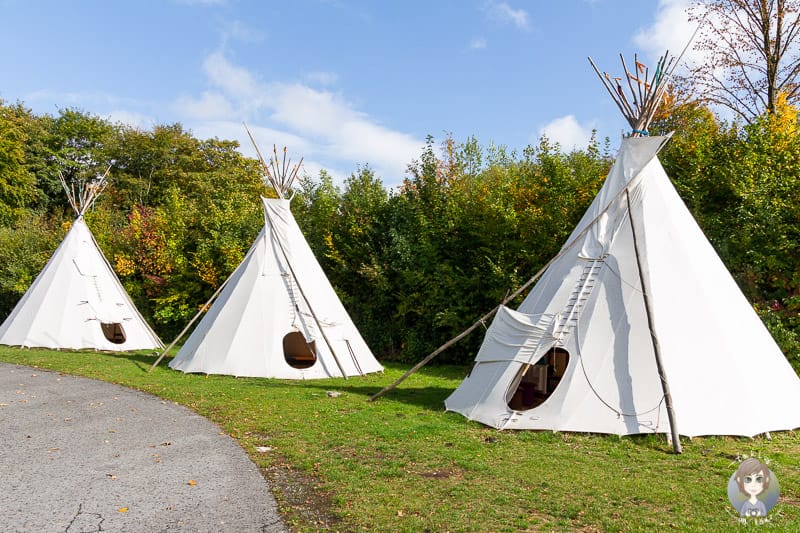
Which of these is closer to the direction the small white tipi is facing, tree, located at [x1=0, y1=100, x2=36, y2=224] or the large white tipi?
the large white tipi

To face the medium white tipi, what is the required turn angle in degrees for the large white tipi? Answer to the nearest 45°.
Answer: approximately 45° to its right

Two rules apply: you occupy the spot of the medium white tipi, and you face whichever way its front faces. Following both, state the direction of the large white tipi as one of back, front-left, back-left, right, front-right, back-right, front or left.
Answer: front-left

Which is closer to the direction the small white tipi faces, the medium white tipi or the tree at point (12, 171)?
the medium white tipi

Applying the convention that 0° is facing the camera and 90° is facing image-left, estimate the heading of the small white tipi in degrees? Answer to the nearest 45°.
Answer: approximately 315°

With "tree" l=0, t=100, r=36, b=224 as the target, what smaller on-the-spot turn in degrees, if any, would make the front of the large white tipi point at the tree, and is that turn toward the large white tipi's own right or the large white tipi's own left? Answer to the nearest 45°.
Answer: approximately 90° to the large white tipi's own right

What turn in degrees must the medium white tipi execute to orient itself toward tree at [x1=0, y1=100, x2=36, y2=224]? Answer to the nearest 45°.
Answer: approximately 135° to its right
